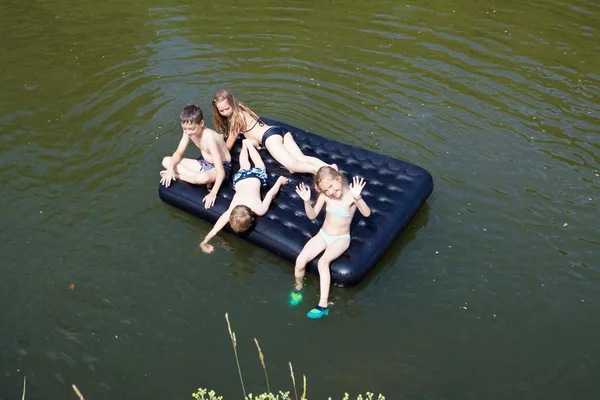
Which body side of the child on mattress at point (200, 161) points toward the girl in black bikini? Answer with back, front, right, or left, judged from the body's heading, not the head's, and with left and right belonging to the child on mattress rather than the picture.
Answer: back

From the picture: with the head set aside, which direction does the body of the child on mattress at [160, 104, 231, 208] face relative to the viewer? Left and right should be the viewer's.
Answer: facing the viewer and to the left of the viewer

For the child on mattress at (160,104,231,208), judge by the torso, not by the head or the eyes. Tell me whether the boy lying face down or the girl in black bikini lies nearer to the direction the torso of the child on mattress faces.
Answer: the boy lying face down

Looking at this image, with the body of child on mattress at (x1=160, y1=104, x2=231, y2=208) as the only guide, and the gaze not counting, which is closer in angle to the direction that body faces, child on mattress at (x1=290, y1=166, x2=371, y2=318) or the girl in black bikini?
the child on mattress

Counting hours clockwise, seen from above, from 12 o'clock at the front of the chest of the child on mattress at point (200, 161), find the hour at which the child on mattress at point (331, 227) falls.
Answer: the child on mattress at point (331, 227) is roughly at 9 o'clock from the child on mattress at point (200, 161).

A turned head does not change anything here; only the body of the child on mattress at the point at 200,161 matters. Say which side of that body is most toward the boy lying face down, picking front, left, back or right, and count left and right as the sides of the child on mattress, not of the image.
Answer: left

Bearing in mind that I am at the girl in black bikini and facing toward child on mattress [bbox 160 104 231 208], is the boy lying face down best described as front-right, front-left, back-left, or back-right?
front-left
